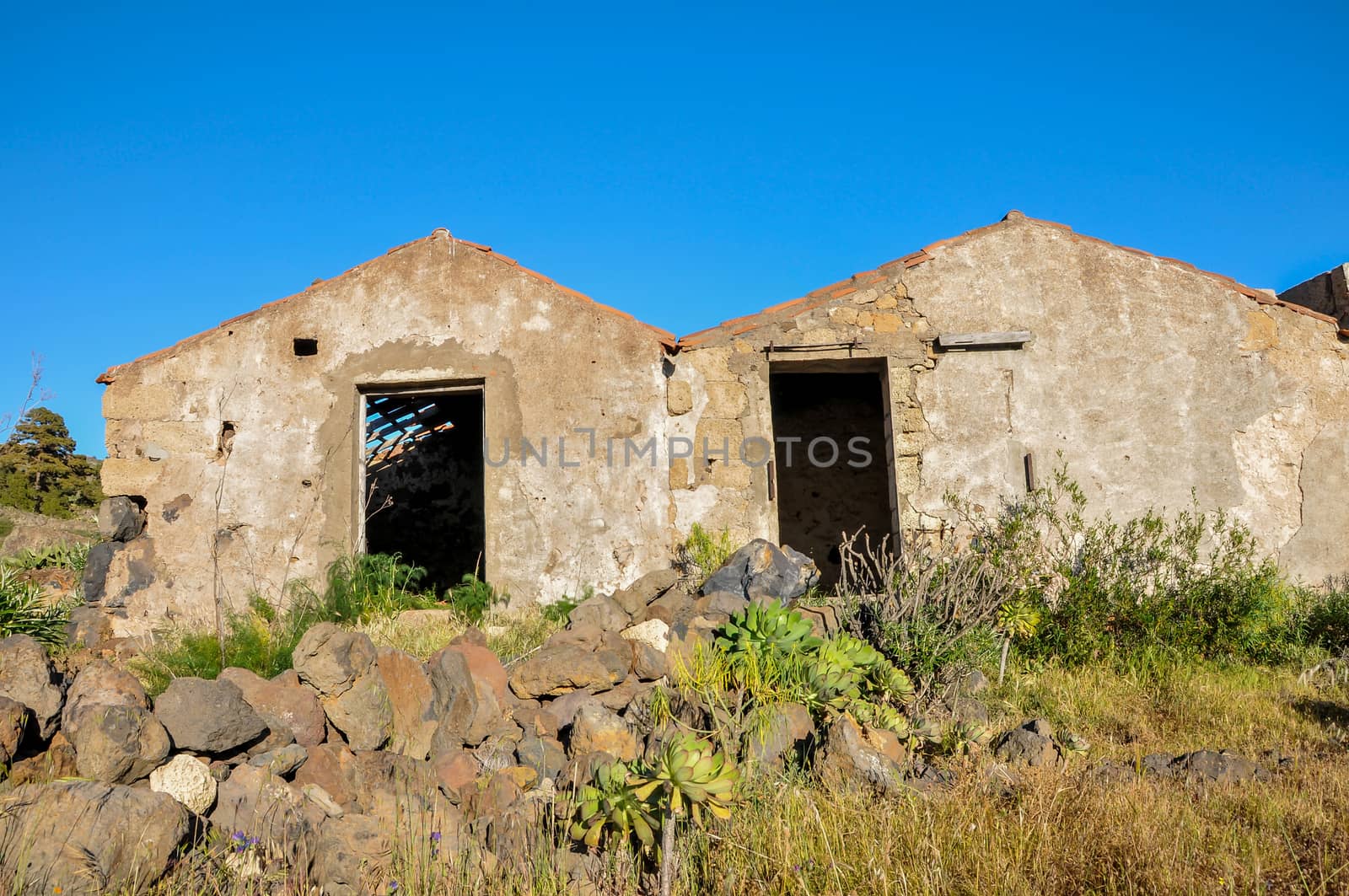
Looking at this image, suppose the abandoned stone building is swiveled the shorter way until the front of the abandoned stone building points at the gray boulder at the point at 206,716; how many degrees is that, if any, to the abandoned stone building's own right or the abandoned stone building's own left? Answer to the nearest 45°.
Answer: approximately 45° to the abandoned stone building's own right

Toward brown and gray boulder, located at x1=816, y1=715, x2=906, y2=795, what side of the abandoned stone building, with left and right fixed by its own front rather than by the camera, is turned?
front

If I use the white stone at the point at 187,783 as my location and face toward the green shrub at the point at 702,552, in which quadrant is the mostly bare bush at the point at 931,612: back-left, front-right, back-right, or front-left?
front-right

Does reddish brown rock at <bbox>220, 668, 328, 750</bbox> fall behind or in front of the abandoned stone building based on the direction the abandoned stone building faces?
in front

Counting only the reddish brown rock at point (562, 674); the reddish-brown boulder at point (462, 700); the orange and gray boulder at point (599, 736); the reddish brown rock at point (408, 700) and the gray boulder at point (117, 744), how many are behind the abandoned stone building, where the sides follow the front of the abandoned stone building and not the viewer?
0

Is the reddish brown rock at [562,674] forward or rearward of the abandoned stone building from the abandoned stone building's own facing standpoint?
forward

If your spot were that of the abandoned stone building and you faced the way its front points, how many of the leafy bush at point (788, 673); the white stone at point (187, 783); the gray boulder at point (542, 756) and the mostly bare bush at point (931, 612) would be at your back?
0

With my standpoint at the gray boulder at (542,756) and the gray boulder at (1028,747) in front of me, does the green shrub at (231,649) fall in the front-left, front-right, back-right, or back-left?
back-left

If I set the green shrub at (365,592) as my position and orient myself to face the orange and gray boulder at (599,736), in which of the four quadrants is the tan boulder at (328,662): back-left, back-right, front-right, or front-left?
front-right

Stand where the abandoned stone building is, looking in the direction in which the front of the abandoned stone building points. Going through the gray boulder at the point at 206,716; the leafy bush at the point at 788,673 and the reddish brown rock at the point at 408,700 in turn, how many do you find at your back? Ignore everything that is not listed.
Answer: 0

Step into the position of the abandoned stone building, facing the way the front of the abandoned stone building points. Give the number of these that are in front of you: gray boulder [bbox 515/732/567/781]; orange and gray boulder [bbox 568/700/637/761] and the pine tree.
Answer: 2

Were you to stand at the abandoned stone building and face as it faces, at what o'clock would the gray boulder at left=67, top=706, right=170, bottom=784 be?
The gray boulder is roughly at 1 o'clock from the abandoned stone building.

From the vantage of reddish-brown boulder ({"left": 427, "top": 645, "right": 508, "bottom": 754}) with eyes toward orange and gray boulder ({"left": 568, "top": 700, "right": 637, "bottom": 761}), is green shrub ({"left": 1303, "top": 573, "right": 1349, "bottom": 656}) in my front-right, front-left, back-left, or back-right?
front-left

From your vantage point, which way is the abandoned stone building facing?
toward the camera

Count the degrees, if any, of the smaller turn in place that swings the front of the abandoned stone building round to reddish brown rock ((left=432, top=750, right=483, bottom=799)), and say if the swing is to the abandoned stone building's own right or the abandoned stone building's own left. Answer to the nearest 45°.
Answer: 0° — it already faces it
